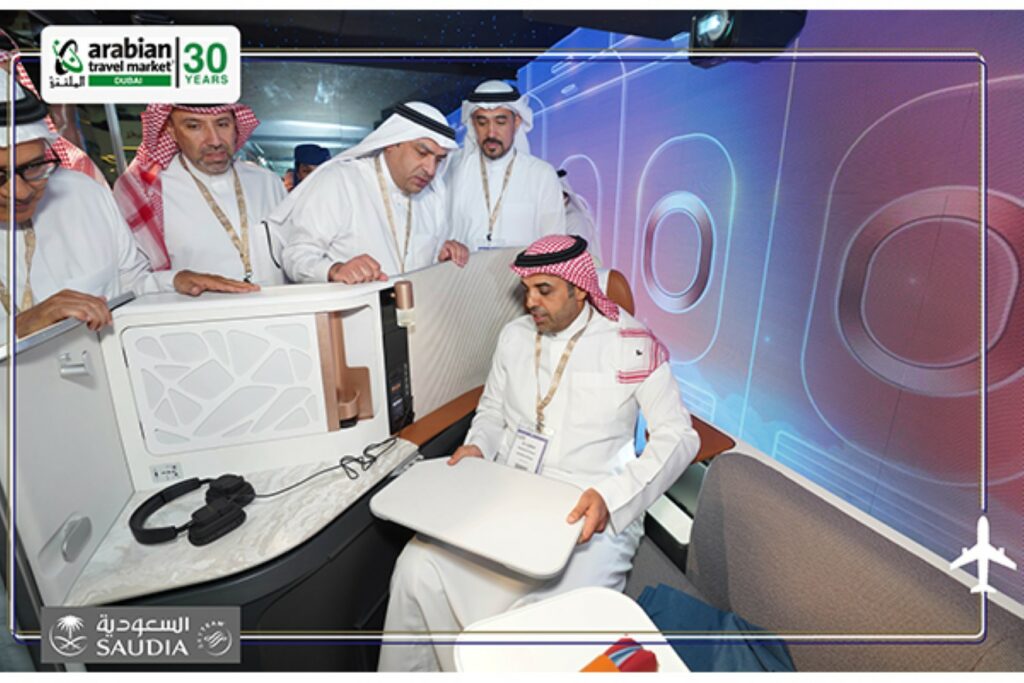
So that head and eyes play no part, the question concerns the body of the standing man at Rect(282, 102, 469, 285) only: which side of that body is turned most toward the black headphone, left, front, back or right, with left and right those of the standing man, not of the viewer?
right

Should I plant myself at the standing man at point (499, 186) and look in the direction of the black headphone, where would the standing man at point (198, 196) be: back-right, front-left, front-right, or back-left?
front-right

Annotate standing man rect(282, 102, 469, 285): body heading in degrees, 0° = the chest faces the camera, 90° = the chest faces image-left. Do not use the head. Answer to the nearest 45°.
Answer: approximately 315°

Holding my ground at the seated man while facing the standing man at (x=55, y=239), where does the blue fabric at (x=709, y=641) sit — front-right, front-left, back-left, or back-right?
back-left

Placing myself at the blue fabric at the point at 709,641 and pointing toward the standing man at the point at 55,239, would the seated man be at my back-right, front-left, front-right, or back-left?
front-right

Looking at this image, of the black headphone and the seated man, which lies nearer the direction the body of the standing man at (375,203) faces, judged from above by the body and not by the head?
the seated man

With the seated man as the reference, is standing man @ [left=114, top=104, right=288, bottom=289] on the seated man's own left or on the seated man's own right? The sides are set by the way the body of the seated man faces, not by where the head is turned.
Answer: on the seated man's own right

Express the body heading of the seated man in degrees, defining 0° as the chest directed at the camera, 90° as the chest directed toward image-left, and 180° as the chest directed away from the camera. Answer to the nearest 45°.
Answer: approximately 45°

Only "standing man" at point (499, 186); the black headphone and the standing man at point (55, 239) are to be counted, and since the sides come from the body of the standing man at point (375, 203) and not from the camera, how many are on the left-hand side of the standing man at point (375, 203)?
1

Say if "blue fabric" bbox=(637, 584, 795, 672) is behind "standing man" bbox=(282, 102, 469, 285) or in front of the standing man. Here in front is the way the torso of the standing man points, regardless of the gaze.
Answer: in front

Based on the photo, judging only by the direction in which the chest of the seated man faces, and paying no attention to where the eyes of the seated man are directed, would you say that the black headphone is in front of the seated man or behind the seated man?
in front

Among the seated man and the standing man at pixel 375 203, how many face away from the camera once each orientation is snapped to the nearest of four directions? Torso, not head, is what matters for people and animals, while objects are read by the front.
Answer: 0

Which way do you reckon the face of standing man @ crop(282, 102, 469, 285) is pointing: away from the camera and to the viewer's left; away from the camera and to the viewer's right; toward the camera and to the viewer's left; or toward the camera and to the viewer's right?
toward the camera and to the viewer's right

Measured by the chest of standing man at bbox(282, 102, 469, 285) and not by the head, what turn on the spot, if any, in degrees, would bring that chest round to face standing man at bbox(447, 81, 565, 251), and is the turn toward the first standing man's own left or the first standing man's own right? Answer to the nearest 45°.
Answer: approximately 90° to the first standing man's own left

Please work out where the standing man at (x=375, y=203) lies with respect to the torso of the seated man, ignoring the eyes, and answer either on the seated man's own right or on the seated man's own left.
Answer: on the seated man's own right

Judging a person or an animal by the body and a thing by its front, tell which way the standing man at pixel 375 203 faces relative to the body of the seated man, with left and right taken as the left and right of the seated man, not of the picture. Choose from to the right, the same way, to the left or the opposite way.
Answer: to the left

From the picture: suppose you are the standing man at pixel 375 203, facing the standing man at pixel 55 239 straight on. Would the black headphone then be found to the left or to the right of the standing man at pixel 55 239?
left
